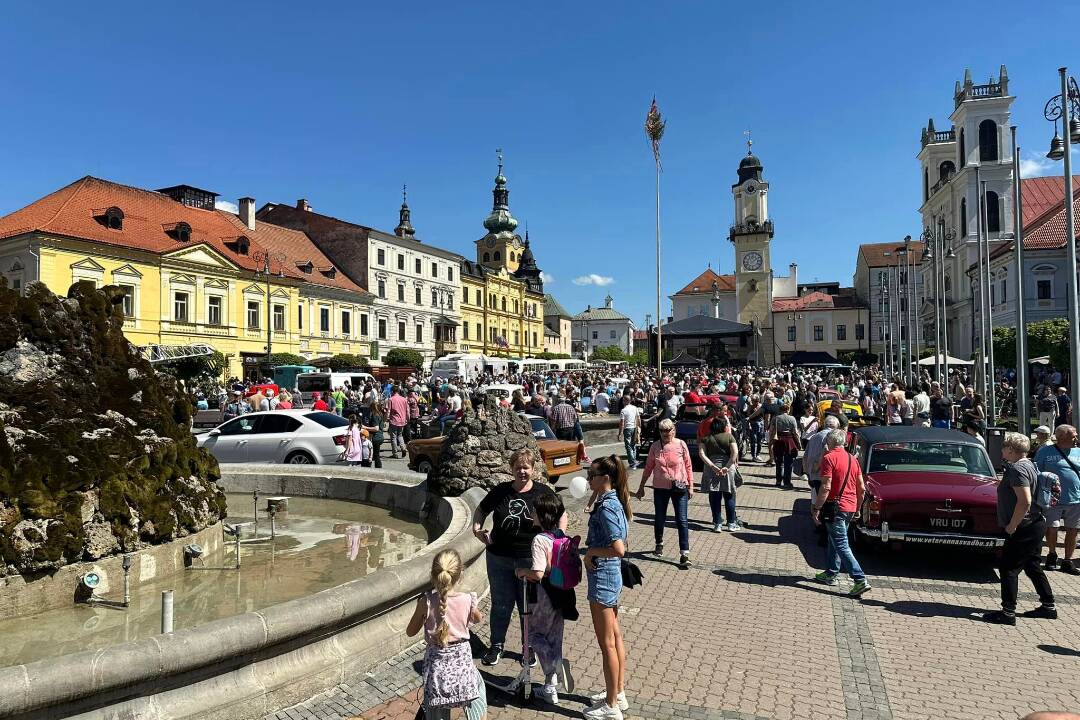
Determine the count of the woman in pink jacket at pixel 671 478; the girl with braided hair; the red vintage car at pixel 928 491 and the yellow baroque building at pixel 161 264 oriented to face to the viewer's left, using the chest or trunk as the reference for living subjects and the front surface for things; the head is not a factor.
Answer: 0

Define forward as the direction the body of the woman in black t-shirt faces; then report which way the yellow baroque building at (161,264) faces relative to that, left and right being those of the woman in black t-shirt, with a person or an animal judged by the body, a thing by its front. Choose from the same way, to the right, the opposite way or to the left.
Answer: to the left

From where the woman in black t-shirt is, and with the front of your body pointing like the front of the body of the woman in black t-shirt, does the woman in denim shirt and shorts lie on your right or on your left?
on your left

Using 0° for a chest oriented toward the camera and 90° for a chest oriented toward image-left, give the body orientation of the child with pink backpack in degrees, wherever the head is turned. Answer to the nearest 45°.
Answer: approximately 135°

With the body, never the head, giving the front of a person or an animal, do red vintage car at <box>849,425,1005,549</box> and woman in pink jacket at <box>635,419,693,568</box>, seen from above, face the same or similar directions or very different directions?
very different directions

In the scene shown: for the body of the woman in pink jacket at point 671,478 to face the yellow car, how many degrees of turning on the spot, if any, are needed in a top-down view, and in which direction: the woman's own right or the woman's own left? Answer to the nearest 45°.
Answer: approximately 135° to the woman's own left

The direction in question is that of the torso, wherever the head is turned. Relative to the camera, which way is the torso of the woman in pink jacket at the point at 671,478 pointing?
toward the camera

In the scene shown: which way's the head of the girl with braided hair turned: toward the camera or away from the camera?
away from the camera

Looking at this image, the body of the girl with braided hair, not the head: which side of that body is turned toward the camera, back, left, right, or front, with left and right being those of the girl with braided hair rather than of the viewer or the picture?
back

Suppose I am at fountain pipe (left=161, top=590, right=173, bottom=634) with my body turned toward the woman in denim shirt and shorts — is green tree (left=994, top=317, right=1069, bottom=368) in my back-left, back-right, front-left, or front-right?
front-left

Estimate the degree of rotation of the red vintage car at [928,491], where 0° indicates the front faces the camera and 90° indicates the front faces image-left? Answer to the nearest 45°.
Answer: approximately 180°

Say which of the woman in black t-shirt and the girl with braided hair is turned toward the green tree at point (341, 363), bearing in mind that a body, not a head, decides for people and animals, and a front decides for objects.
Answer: the girl with braided hair

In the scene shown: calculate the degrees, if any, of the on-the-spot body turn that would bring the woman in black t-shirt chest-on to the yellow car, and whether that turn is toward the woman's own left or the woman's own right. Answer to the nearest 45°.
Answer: approximately 135° to the woman's own left

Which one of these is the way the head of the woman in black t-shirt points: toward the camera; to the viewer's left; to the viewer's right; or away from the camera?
toward the camera
